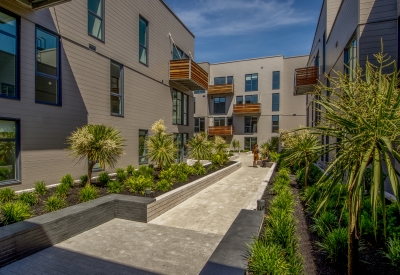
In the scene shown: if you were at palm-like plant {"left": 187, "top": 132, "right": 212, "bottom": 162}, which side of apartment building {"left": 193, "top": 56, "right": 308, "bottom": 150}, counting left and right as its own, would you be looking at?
front

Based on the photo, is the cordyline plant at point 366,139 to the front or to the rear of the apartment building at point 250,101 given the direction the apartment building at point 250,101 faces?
to the front

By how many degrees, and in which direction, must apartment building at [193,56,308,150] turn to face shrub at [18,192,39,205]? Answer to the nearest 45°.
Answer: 0° — it already faces it

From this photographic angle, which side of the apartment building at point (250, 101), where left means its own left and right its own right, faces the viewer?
front

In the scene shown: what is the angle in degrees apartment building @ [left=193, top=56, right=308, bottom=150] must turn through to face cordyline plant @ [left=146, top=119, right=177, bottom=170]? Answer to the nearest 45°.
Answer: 0° — it already faces it

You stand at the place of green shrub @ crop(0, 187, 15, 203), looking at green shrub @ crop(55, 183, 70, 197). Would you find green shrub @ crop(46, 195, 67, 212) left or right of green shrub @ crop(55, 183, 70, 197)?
right

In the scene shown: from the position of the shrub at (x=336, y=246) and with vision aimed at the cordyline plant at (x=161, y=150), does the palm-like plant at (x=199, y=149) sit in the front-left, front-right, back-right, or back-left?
front-right

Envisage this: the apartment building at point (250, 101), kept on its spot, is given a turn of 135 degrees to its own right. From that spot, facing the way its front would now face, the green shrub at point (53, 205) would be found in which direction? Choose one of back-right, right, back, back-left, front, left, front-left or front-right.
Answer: back-left

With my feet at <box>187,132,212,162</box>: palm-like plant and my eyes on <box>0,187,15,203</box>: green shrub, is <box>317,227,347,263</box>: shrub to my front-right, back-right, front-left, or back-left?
front-left

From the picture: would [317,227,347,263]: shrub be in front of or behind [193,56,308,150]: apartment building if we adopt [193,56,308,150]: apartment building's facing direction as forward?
in front

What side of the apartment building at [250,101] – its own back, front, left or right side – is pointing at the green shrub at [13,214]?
front
